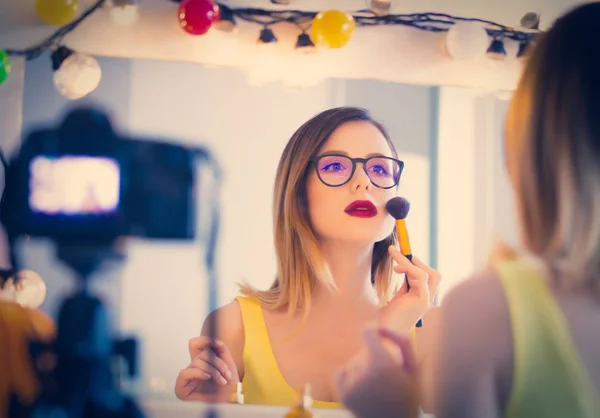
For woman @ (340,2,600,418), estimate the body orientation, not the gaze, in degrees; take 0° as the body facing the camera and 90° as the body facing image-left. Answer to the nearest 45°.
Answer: approximately 180°

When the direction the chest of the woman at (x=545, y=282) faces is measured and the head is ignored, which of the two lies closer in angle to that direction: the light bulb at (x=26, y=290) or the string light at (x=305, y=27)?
the string light

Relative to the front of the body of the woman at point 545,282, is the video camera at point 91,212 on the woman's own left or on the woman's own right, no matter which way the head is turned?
on the woman's own left

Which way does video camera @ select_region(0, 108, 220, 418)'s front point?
away from the camera

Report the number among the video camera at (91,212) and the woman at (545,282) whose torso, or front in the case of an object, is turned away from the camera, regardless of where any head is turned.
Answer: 2
